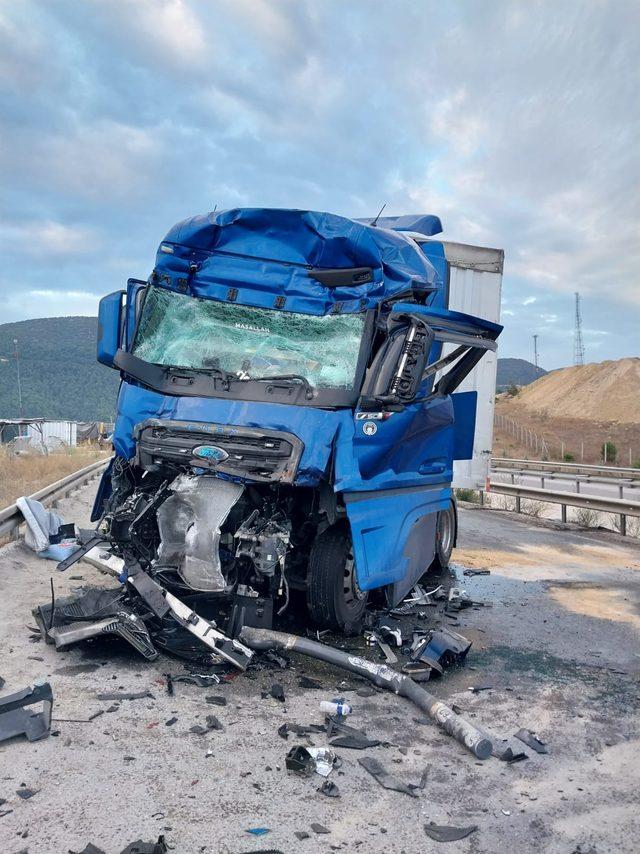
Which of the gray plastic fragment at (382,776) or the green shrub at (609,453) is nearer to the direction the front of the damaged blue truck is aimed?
the gray plastic fragment

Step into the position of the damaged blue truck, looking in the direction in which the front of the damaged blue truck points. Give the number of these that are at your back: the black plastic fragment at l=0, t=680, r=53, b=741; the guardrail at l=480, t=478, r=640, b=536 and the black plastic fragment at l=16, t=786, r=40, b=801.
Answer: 1

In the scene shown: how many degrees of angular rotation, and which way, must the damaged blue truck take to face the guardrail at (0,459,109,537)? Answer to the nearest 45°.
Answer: approximately 90° to its right

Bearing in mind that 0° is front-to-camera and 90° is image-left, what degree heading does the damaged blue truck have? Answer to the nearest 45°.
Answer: approximately 45°

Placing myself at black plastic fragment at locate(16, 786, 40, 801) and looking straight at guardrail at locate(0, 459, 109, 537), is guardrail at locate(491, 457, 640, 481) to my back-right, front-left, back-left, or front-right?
front-right

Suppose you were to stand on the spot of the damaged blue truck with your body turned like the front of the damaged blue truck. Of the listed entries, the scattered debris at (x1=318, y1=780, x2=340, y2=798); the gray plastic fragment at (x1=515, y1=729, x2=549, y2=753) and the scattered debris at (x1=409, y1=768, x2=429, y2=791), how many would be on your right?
0

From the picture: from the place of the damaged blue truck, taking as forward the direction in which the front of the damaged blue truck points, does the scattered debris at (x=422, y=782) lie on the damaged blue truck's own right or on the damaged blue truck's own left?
on the damaged blue truck's own left

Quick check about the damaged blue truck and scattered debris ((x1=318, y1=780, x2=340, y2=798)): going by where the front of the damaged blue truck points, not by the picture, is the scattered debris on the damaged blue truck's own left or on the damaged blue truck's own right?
on the damaged blue truck's own left

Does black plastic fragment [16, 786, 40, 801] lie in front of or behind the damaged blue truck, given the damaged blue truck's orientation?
in front

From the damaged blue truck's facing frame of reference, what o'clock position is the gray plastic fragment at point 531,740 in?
The gray plastic fragment is roughly at 9 o'clock from the damaged blue truck.

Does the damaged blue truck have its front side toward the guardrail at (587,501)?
no

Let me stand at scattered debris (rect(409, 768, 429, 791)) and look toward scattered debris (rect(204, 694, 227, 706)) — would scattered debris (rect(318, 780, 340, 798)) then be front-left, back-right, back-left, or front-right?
front-left

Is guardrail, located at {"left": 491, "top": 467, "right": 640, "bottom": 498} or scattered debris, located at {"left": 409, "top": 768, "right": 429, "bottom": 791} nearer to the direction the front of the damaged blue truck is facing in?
the scattered debris

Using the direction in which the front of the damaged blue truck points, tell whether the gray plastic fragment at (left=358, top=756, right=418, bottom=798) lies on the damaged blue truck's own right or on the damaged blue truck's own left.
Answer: on the damaged blue truck's own left
